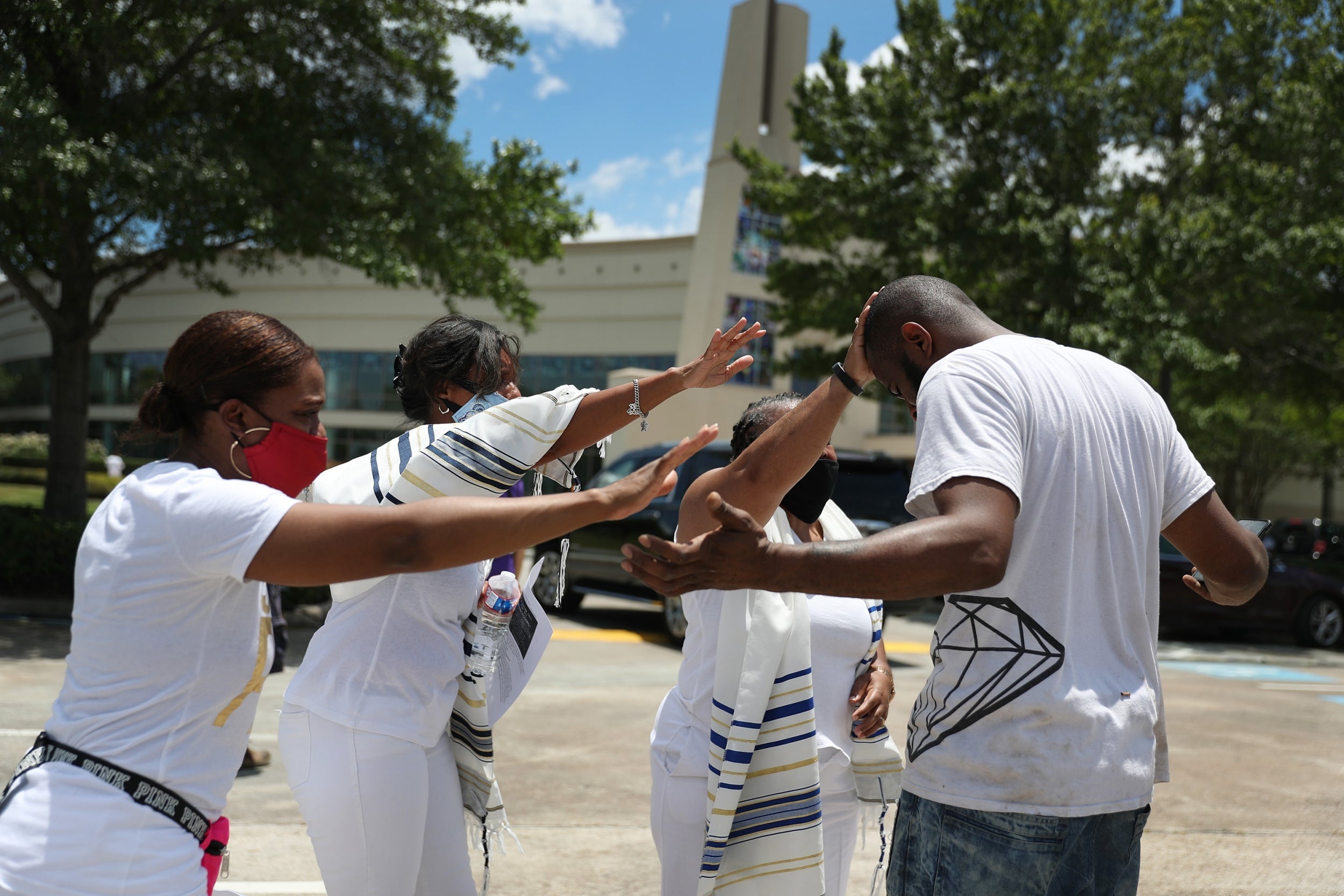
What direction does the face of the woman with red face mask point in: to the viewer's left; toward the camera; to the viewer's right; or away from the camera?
to the viewer's right

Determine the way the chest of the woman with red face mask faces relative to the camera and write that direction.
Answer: to the viewer's right

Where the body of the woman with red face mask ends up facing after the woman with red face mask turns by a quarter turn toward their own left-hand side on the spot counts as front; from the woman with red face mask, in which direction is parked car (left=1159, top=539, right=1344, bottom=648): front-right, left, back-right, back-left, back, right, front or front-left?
front-right

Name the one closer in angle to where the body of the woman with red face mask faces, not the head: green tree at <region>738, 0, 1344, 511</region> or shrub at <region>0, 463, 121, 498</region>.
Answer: the green tree
